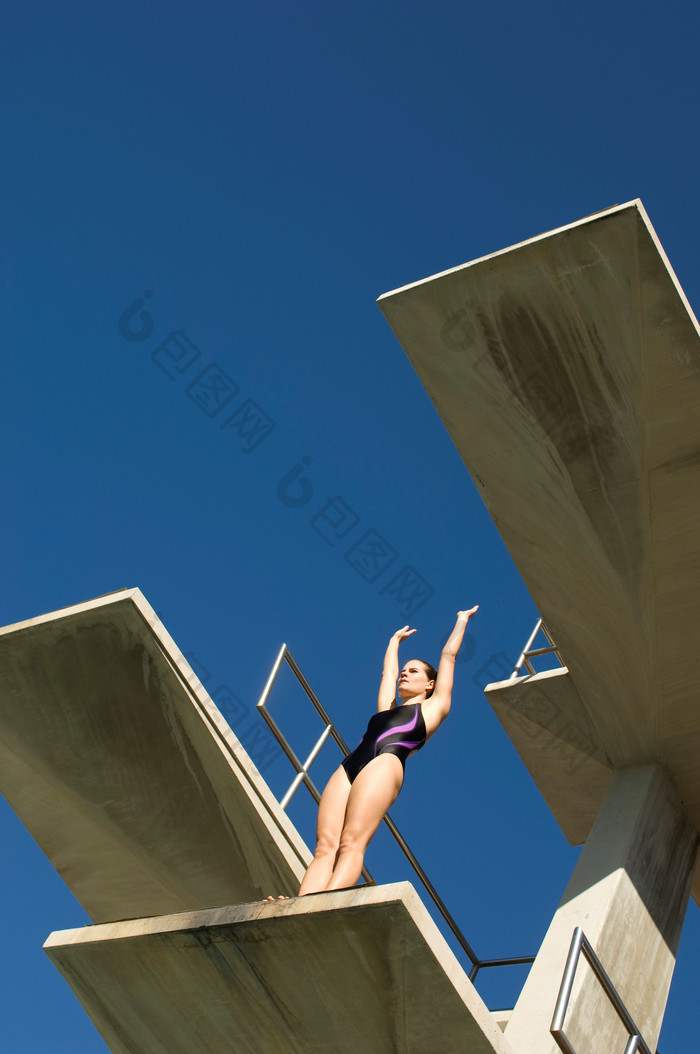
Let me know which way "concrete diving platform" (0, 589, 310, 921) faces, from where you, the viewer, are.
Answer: facing the viewer and to the left of the viewer

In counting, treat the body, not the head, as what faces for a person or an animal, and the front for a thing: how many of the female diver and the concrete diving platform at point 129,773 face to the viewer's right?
0

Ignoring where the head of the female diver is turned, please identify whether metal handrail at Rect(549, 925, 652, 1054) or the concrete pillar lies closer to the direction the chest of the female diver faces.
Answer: the metal handrail

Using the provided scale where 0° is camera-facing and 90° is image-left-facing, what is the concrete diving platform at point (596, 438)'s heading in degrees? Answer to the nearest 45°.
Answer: approximately 45°

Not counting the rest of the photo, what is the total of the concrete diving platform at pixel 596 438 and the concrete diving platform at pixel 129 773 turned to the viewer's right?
0

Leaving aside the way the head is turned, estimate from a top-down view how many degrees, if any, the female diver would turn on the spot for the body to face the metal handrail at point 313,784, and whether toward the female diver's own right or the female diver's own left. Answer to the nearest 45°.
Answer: approximately 135° to the female diver's own right

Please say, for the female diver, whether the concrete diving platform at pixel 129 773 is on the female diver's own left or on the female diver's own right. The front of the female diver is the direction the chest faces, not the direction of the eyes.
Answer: on the female diver's own right
